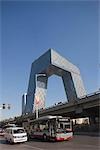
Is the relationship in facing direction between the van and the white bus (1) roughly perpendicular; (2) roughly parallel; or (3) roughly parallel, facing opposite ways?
roughly parallel
